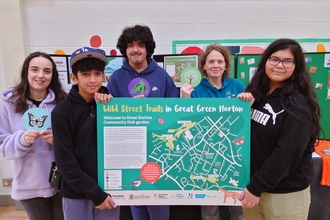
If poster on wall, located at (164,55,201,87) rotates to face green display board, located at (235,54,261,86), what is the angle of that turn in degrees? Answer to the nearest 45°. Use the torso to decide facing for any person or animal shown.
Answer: approximately 90° to its left

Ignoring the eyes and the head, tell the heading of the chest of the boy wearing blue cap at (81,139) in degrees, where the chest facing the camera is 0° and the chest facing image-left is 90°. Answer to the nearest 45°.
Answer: approximately 315°

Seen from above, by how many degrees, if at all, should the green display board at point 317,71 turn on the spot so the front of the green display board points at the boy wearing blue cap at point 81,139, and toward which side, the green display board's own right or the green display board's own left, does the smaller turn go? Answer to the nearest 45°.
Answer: approximately 45° to the green display board's own right

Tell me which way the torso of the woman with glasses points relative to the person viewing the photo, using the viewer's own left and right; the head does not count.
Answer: facing the viewer and to the left of the viewer

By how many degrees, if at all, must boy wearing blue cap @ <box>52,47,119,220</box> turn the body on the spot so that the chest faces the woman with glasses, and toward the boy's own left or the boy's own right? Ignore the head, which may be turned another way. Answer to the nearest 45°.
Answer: approximately 45° to the boy's own left

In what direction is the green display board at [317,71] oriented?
toward the camera

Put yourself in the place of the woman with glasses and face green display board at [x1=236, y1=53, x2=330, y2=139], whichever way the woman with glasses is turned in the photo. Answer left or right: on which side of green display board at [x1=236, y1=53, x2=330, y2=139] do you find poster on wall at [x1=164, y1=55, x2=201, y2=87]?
left

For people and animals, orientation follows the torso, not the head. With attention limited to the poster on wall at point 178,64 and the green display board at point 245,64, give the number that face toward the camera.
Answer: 2

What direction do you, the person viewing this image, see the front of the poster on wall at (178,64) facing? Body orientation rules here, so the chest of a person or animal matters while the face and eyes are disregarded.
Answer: facing the viewer

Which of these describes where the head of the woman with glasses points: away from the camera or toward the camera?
toward the camera

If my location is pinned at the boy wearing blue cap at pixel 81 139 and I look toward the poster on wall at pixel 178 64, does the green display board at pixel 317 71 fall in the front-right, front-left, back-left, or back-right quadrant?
front-right

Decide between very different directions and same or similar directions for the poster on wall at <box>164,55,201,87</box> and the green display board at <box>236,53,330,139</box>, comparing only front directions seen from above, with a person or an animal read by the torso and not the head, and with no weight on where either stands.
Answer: same or similar directions

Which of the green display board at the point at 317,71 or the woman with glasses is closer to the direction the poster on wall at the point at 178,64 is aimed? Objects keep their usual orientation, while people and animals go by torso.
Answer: the woman with glasses
